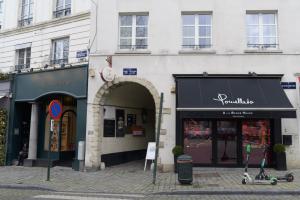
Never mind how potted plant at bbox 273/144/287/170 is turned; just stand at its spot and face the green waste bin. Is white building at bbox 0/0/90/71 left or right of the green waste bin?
right

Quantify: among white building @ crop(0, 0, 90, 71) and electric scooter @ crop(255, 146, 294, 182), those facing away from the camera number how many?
0

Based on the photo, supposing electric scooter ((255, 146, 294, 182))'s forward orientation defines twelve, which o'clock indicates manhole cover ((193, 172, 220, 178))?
The manhole cover is roughly at 1 o'clock from the electric scooter.

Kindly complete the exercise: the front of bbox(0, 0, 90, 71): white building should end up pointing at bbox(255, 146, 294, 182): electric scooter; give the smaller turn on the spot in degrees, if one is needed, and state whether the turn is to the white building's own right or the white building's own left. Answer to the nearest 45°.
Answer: approximately 90° to the white building's own left

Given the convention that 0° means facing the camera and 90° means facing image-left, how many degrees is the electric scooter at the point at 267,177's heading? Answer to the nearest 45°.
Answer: approximately 90°

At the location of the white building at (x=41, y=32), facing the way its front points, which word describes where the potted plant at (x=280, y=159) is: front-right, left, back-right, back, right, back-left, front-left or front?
left

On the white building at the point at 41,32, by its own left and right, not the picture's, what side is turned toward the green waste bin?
left

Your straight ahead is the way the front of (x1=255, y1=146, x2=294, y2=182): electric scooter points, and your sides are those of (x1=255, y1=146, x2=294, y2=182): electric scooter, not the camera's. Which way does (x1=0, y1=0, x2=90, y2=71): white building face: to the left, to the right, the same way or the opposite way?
to the left

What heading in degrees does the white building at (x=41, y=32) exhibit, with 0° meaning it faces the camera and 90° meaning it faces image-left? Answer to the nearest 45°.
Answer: approximately 45°

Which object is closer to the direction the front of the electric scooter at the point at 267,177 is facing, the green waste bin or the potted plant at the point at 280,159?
the green waste bin

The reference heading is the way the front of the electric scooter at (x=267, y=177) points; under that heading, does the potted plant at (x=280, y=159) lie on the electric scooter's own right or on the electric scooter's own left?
on the electric scooter's own right

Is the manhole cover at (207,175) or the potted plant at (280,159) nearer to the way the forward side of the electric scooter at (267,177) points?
the manhole cover

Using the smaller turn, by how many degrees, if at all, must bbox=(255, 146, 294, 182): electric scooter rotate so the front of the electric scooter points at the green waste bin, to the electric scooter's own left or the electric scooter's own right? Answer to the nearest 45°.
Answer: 0° — it already faces it
